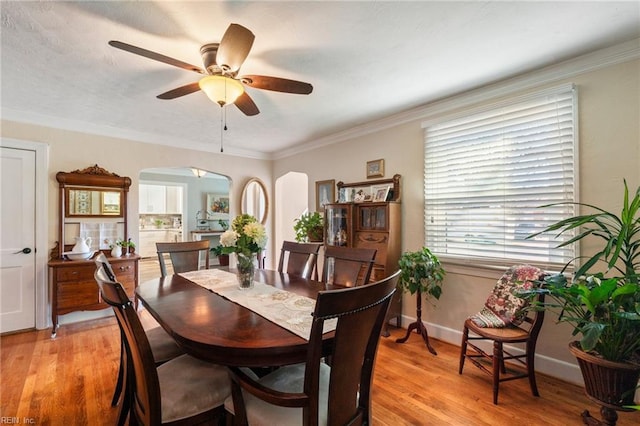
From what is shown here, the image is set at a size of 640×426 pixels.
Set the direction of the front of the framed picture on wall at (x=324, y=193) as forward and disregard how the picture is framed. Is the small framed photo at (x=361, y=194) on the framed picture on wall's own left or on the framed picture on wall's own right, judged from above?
on the framed picture on wall's own left

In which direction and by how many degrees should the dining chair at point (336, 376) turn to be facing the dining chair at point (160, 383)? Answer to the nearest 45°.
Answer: approximately 45° to its left

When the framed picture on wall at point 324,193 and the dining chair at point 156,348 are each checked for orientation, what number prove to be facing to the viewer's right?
1

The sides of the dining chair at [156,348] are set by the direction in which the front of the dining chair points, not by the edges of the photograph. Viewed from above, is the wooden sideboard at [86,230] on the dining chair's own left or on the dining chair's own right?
on the dining chair's own left

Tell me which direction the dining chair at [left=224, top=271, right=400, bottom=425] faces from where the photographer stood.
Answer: facing away from the viewer and to the left of the viewer

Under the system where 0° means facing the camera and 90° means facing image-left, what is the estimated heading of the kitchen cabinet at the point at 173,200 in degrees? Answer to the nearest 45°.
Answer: approximately 0°

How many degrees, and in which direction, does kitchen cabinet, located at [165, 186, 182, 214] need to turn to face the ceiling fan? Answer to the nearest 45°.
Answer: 0° — it already faces it

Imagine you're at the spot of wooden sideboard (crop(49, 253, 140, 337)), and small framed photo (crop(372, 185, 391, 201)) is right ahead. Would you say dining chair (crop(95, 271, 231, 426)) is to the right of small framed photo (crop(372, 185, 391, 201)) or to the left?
right

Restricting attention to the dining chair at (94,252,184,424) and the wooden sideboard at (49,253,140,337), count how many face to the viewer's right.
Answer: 1

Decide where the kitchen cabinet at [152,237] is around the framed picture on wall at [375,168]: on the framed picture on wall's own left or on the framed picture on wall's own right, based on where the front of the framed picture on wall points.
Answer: on the framed picture on wall's own right

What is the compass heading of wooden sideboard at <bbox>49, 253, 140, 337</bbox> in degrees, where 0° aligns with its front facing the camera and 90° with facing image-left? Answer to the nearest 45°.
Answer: approximately 0°
